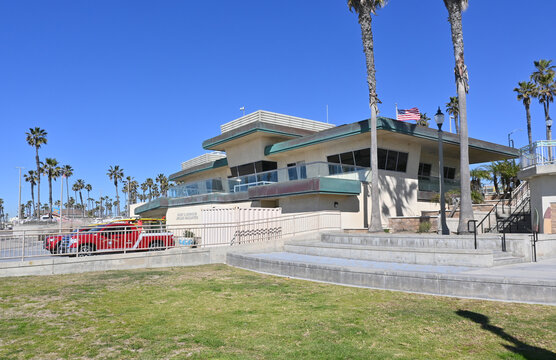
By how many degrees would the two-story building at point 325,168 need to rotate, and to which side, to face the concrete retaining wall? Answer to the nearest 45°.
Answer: approximately 45° to its left

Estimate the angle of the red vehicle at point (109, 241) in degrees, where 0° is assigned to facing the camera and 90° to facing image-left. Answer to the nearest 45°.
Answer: approximately 90°

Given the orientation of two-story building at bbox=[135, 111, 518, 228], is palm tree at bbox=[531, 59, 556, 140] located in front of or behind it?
behind

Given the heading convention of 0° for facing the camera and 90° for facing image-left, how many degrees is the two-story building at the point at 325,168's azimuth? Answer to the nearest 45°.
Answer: approximately 45°

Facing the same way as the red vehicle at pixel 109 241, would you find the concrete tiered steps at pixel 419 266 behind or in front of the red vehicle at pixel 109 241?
behind

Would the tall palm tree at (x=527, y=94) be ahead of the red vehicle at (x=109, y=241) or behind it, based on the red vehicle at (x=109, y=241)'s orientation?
behind

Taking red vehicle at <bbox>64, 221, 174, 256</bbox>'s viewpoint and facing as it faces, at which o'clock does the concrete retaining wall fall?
The concrete retaining wall is roughly at 8 o'clock from the red vehicle.

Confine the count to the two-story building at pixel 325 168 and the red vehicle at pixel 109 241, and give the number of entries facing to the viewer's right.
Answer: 0

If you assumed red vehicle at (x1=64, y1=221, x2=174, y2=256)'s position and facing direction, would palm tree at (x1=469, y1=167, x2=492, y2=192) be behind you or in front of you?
behind
